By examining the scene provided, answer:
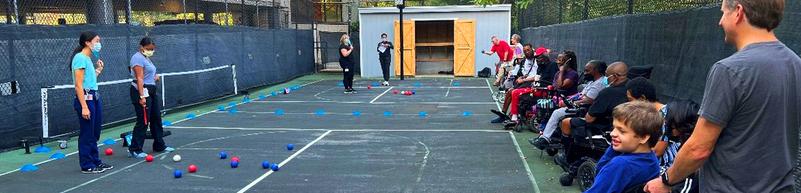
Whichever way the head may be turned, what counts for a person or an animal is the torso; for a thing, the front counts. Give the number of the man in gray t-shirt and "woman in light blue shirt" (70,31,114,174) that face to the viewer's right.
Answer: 1

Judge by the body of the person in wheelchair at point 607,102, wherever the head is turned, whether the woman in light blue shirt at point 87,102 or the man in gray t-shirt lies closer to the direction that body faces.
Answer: the woman in light blue shirt

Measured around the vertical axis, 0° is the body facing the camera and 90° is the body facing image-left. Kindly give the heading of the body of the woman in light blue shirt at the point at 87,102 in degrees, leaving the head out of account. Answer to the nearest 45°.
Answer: approximately 270°

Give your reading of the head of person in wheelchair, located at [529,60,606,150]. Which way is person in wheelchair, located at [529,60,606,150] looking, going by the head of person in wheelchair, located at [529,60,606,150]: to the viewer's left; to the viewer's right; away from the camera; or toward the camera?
to the viewer's left

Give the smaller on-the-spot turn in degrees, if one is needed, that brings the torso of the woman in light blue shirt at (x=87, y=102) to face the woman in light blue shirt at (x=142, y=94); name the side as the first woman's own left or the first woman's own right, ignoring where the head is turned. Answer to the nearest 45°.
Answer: approximately 45° to the first woman's own left

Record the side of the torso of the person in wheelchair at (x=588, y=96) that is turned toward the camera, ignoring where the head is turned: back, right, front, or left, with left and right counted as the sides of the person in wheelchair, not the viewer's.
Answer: left

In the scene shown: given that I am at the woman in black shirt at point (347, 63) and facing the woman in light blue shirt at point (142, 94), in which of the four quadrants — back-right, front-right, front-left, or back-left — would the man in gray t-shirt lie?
front-left

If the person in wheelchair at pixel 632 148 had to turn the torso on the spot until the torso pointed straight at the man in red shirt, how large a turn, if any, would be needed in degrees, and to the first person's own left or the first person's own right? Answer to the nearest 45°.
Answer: approximately 90° to the first person's own right

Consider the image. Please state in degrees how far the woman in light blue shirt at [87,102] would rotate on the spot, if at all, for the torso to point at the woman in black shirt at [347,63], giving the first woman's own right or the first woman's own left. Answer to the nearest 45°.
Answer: approximately 45° to the first woman's own left

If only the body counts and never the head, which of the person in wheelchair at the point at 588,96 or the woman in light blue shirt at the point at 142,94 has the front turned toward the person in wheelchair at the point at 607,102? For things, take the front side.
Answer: the woman in light blue shirt

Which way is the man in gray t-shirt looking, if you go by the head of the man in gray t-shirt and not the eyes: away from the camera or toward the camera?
away from the camera

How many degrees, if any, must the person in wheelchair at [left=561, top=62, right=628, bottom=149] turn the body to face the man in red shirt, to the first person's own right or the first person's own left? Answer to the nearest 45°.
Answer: approximately 90° to the first person's own right

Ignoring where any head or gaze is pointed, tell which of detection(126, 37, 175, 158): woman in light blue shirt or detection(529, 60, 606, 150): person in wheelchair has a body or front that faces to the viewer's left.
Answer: the person in wheelchair

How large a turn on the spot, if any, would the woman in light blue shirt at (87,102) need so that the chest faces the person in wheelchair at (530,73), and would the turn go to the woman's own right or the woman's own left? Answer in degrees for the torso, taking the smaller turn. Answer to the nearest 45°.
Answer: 0° — they already face them

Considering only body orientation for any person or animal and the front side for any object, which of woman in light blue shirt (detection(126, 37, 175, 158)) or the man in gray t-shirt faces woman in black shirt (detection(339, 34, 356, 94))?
the man in gray t-shirt
